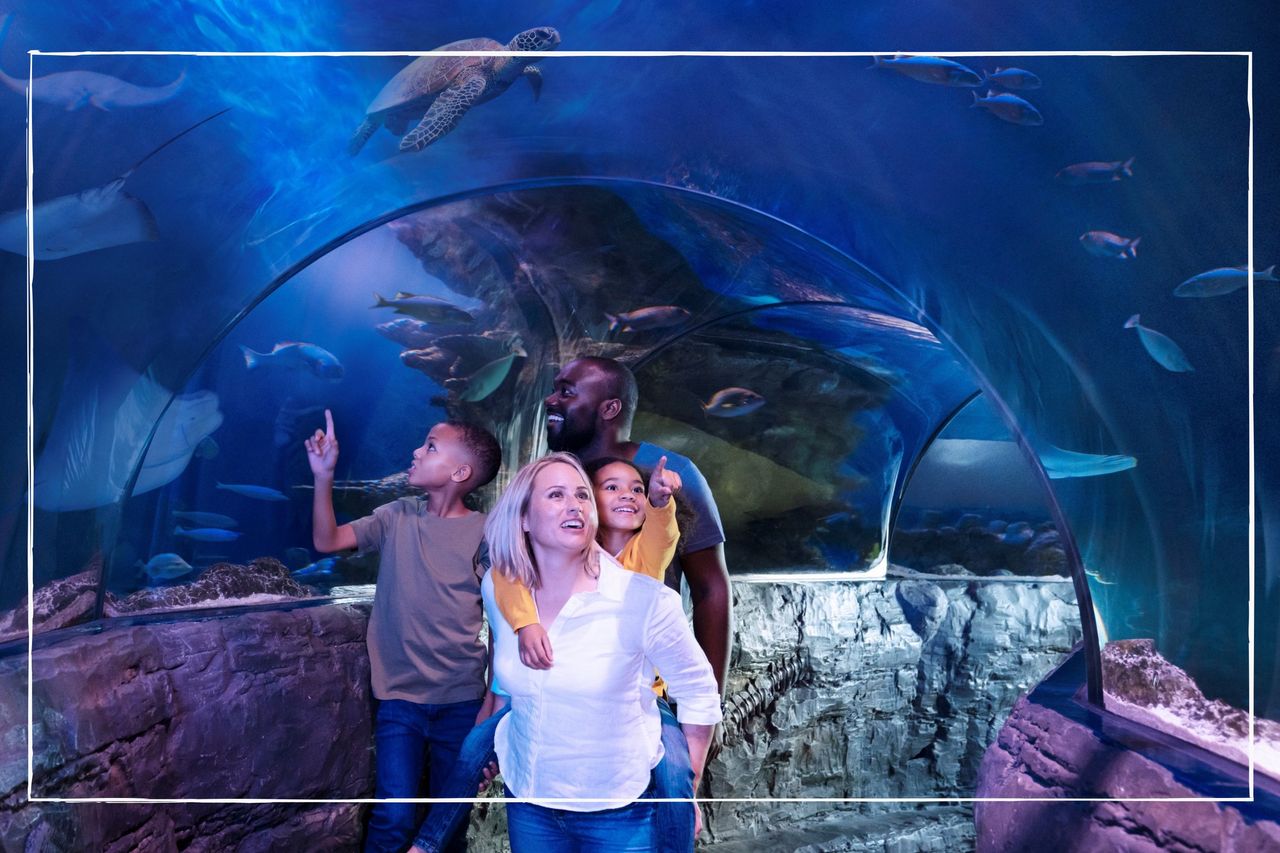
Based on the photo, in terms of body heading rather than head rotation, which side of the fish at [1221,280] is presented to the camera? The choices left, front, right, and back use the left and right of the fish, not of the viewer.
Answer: left

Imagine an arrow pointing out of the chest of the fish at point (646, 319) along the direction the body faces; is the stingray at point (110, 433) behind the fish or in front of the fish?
behind

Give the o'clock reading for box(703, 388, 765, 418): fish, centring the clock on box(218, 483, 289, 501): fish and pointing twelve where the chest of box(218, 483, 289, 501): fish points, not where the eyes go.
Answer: box(703, 388, 765, 418): fish is roughly at 12 o'clock from box(218, 483, 289, 501): fish.

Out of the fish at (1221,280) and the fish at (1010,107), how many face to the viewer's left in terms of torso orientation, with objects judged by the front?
1

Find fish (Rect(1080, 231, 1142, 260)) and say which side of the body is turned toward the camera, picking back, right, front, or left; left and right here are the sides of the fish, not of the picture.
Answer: left

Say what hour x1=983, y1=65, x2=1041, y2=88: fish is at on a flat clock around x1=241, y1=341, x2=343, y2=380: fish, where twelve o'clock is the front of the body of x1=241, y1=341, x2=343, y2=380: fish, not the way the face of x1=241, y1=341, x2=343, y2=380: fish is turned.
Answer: x1=983, y1=65, x2=1041, y2=88: fish is roughly at 1 o'clock from x1=241, y1=341, x2=343, y2=380: fish.

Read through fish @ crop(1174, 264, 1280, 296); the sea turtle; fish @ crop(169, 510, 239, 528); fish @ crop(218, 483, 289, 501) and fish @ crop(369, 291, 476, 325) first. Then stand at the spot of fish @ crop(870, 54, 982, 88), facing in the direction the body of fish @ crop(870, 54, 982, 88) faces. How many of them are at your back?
4
